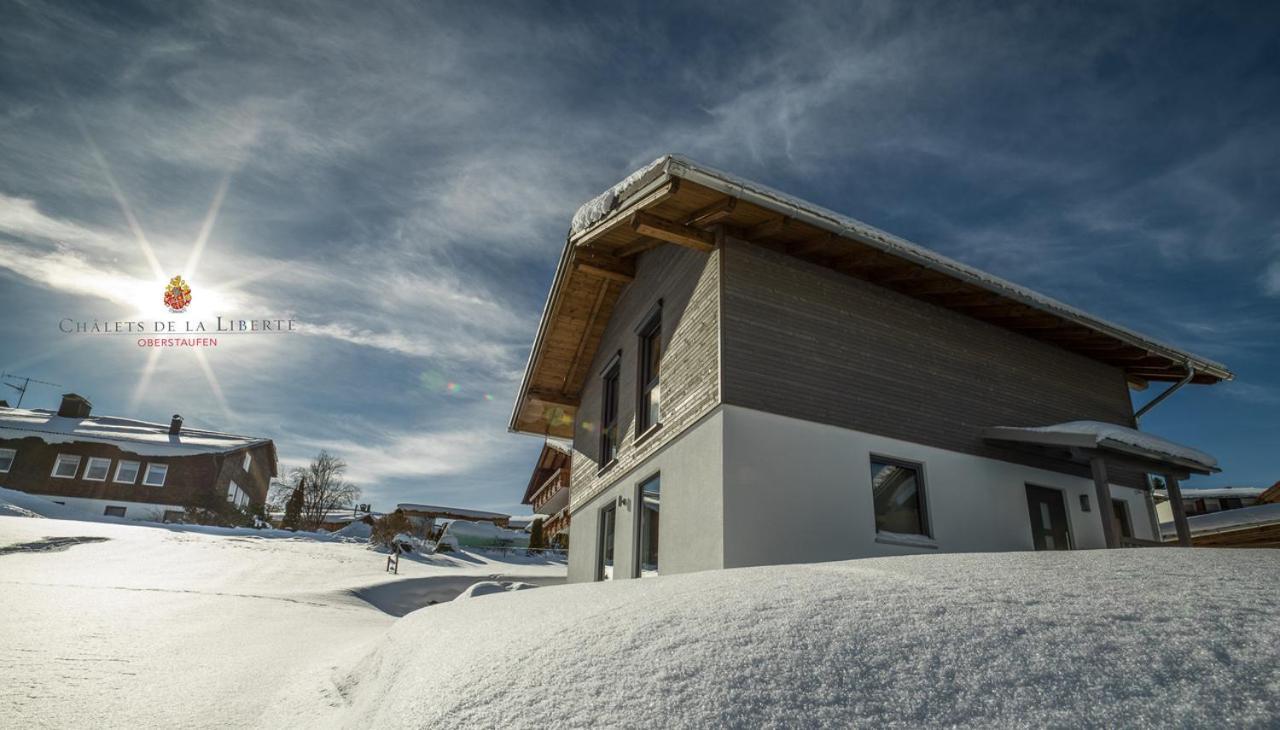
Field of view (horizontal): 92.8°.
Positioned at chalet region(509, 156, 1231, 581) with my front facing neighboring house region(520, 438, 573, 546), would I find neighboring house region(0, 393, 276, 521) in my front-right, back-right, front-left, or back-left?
front-left

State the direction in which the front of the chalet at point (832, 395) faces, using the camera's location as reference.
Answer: facing the viewer and to the right of the viewer

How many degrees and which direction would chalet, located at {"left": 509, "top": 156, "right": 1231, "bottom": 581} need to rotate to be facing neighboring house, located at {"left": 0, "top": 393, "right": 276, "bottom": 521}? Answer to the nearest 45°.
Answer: approximately 135° to its right

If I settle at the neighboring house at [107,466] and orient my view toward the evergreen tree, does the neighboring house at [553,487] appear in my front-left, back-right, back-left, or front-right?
front-right

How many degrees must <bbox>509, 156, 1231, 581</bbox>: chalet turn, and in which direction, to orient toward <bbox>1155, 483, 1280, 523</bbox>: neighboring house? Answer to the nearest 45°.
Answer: approximately 90° to its left

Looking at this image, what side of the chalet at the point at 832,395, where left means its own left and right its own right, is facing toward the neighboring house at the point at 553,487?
back

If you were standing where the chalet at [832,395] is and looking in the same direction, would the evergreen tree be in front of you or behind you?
behind
